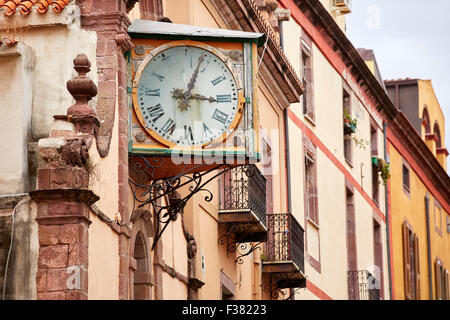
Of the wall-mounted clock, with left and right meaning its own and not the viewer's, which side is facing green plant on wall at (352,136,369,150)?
back

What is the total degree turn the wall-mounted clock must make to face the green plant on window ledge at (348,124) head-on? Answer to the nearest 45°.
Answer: approximately 180°

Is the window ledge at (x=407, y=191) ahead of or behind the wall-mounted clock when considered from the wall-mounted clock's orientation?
behind

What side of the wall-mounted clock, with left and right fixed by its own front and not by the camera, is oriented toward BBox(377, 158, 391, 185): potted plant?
back

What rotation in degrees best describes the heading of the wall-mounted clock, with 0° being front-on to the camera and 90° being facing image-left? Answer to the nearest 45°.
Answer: approximately 0°
